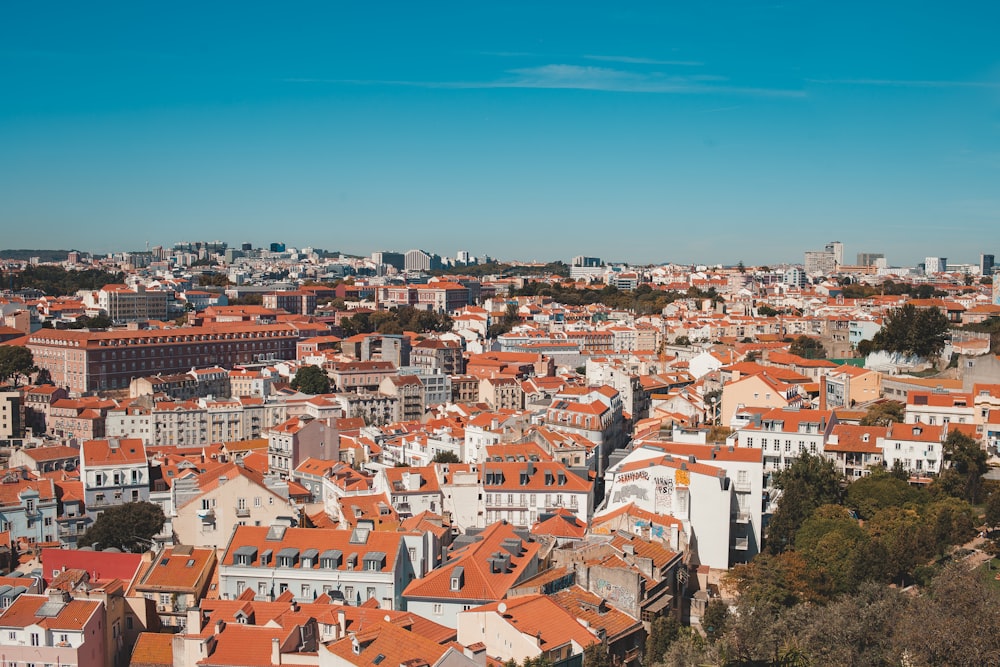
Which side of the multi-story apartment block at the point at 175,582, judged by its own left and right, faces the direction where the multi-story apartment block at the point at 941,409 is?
left

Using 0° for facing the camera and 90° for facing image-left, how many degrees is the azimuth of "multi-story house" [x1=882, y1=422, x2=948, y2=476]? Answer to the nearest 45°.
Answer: approximately 0°

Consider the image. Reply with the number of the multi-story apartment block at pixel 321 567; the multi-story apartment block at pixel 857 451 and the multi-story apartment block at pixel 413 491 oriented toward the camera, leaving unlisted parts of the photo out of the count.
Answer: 3

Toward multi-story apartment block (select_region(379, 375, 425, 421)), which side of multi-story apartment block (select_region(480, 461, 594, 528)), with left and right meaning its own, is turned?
back

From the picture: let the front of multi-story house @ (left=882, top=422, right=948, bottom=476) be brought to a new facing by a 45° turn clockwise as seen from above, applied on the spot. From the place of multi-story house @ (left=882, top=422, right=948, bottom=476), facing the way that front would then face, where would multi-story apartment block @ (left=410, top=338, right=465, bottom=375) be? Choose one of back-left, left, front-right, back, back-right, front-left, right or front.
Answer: right

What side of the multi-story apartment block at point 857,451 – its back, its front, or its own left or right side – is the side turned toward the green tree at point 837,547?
front

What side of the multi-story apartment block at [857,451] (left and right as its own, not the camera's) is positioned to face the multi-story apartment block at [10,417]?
right

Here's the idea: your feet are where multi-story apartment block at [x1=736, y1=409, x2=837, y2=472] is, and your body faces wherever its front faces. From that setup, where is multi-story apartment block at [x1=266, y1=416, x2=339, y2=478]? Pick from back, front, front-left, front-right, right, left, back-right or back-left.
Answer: right

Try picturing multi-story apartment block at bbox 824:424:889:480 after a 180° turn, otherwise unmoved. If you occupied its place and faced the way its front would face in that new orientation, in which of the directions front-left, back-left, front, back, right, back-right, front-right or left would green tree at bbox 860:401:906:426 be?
front

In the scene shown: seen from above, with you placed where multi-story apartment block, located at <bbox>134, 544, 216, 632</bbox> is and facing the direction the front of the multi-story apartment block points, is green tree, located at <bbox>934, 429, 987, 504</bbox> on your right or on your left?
on your left

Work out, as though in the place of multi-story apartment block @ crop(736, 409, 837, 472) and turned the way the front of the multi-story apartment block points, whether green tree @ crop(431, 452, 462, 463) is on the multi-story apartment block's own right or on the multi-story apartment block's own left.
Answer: on the multi-story apartment block's own right

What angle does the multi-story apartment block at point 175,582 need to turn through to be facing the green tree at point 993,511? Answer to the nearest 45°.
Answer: approximately 90° to its left
